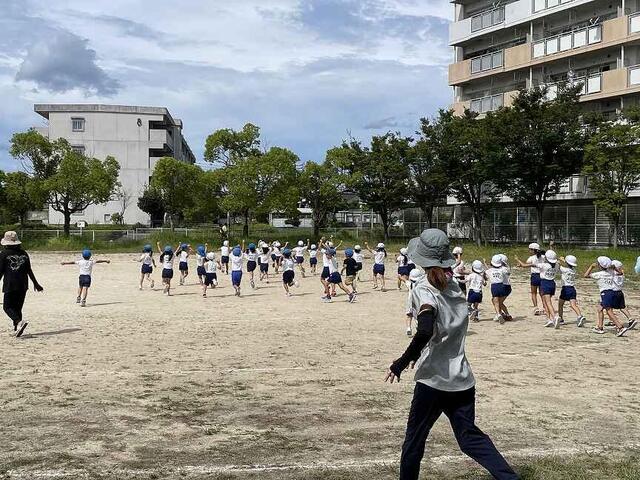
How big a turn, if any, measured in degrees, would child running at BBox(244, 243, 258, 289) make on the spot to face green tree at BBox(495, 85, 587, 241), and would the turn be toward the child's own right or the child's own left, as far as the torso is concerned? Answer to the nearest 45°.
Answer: approximately 45° to the child's own right

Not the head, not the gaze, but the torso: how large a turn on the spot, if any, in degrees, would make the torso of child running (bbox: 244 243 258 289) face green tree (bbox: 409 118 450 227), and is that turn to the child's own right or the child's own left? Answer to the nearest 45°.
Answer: approximately 45° to the child's own right

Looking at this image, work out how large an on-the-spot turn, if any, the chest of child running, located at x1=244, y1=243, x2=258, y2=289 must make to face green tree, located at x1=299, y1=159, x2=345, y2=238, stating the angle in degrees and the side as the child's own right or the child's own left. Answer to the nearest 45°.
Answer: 0° — they already face it

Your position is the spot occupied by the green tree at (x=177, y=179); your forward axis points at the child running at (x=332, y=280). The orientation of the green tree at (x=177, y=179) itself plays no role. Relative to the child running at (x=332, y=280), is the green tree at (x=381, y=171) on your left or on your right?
left

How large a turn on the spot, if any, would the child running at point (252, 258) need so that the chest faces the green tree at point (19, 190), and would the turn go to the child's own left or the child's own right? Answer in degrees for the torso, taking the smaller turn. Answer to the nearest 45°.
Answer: approximately 45° to the child's own left

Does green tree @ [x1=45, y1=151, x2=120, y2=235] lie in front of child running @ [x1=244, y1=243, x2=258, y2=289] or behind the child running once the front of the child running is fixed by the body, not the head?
in front

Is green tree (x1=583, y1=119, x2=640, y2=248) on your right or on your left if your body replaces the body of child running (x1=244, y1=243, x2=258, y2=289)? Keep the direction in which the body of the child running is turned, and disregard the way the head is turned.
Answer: on your right

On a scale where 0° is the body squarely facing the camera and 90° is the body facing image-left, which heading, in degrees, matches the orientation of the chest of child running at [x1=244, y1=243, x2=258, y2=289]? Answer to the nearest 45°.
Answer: approximately 180°

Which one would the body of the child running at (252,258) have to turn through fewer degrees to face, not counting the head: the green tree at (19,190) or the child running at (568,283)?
the green tree

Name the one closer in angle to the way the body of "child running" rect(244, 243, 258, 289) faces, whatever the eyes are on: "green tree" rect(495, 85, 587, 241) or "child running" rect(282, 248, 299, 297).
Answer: the green tree
